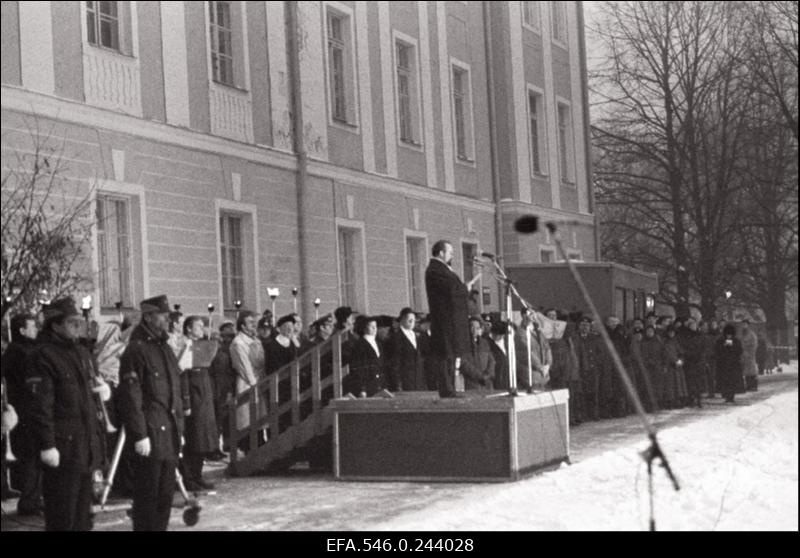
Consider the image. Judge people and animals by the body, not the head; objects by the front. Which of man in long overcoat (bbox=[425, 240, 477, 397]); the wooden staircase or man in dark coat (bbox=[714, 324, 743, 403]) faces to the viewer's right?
the man in long overcoat

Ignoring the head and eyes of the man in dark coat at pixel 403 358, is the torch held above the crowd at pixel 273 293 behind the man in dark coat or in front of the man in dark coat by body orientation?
behind

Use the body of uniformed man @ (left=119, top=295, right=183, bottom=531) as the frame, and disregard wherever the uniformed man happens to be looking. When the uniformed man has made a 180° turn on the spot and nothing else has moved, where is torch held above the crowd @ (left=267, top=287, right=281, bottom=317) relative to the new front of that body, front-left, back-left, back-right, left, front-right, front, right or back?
front-right

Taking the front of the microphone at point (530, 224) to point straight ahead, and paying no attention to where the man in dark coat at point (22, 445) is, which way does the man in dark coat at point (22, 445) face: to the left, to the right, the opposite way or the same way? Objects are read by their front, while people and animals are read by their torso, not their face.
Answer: the opposite way

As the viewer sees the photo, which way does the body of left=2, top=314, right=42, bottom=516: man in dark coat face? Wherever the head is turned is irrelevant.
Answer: to the viewer's right

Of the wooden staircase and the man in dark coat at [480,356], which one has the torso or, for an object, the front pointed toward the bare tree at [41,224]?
the wooden staircase

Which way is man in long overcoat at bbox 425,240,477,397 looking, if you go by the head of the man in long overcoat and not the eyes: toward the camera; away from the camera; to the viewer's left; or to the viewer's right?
to the viewer's right

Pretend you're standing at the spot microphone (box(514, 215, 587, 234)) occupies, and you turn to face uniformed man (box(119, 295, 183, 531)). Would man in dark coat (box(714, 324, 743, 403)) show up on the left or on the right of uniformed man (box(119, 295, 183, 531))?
right
